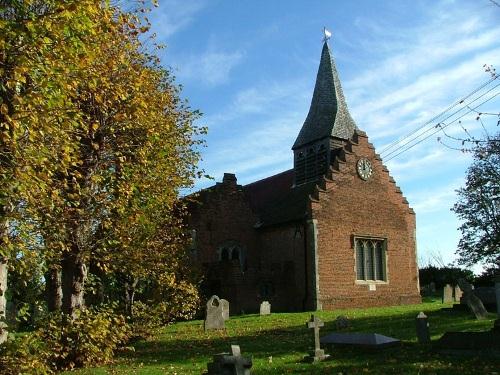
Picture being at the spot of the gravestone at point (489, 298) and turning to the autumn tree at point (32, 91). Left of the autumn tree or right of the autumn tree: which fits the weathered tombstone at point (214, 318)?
right

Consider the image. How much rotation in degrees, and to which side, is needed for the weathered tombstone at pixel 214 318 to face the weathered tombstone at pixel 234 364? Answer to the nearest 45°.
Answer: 0° — it already faces it

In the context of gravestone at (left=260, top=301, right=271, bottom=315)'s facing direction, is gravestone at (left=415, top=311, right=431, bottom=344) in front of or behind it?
in front

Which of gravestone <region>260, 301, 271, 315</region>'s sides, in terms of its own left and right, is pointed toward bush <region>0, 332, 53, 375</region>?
front

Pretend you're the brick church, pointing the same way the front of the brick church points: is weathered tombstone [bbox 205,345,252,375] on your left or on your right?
on your right

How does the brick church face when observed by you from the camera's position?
facing the viewer and to the right of the viewer

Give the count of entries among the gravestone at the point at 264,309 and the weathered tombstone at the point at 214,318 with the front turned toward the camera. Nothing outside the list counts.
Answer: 2

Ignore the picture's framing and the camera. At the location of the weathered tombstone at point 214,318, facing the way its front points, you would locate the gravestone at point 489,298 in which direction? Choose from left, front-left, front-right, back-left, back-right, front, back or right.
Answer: left

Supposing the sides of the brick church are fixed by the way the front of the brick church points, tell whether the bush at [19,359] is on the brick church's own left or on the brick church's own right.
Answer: on the brick church's own right

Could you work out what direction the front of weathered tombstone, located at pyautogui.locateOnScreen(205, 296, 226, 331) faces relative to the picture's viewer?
facing the viewer

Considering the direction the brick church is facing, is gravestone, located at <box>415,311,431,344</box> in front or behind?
in front

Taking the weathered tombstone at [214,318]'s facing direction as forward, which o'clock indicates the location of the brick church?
The brick church is roughly at 7 o'clock from the weathered tombstone.
